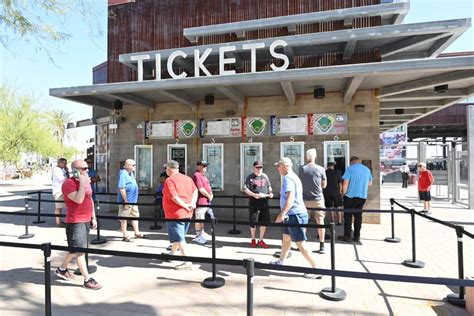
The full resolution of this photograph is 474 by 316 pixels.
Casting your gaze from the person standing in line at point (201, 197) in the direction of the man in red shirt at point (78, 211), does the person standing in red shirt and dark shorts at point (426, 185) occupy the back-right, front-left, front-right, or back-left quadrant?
back-left

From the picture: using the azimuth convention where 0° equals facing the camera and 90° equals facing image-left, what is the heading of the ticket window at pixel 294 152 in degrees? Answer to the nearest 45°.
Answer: approximately 0°

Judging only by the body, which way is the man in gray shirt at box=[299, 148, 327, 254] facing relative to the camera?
away from the camera

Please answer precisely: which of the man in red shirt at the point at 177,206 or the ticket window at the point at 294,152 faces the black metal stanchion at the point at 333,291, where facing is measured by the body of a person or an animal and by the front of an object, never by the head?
the ticket window

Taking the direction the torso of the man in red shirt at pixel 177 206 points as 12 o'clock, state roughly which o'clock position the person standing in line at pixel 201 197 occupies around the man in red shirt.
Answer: The person standing in line is roughly at 2 o'clock from the man in red shirt.

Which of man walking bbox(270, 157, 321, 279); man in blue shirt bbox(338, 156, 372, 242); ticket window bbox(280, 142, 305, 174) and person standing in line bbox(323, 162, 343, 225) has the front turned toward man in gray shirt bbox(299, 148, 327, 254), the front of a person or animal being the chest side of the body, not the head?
the ticket window

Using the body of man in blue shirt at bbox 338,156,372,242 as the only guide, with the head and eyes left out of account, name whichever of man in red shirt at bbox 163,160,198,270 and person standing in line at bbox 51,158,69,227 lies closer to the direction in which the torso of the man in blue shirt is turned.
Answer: the person standing in line

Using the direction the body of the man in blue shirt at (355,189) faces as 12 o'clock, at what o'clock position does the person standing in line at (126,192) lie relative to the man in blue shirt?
The person standing in line is roughly at 10 o'clock from the man in blue shirt.

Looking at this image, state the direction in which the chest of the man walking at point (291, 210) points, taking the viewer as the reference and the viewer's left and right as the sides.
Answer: facing to the left of the viewer
